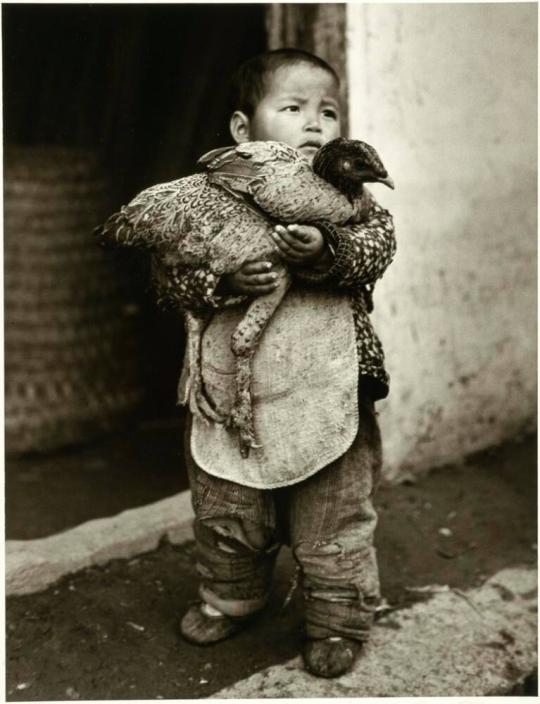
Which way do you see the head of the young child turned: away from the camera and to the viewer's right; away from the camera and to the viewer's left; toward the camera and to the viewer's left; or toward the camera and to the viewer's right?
toward the camera and to the viewer's right

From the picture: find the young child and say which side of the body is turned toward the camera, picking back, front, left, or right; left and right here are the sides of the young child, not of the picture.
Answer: front
